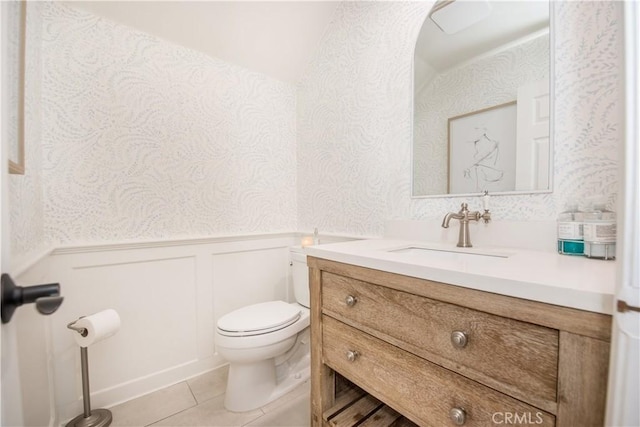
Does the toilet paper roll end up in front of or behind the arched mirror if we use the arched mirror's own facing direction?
in front

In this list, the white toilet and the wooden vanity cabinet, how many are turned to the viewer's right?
0

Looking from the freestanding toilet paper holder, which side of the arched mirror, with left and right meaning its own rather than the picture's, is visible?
front

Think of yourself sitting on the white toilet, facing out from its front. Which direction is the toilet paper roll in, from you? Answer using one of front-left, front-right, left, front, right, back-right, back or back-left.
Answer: front-right

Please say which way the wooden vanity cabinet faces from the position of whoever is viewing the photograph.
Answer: facing the viewer and to the left of the viewer

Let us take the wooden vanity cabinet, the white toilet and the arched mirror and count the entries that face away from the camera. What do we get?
0

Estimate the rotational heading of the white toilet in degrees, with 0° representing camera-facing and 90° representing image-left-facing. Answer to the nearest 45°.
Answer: approximately 45°

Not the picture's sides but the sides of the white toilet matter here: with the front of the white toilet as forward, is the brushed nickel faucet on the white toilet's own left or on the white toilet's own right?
on the white toilet's own left

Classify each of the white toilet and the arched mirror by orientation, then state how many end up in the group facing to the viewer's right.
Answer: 0

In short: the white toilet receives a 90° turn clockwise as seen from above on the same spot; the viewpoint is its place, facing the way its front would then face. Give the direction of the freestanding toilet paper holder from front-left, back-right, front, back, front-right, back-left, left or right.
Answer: front-left

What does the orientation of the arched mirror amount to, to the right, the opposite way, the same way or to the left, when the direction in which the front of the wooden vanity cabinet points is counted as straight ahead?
the same way

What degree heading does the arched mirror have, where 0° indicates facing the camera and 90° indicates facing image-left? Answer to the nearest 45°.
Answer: approximately 45°

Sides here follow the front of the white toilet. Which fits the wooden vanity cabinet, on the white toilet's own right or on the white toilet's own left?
on the white toilet's own left

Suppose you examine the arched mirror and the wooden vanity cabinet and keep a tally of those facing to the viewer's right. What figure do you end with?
0
